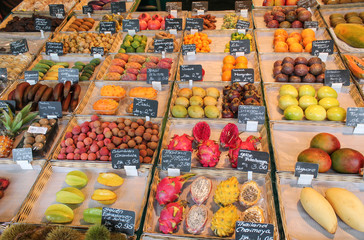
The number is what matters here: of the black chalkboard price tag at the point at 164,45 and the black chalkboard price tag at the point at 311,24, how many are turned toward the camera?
2

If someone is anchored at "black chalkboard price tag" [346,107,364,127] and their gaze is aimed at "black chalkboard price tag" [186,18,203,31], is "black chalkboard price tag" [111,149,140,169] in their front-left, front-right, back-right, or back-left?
front-left

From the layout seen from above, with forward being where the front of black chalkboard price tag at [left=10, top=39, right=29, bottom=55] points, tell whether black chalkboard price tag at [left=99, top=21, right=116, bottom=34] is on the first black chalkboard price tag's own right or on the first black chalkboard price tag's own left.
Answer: on the first black chalkboard price tag's own left

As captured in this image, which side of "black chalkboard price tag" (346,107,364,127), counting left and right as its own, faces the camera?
front

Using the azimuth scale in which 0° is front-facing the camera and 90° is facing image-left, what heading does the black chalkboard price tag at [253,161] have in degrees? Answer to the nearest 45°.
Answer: approximately 0°

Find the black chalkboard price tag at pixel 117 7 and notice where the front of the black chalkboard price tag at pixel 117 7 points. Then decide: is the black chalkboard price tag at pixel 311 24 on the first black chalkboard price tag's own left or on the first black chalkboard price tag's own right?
on the first black chalkboard price tag's own left

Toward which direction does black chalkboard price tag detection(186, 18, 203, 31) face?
toward the camera

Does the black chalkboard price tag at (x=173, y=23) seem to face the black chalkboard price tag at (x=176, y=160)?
yes

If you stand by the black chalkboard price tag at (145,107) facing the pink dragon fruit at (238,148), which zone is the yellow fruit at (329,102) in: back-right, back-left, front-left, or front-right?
front-left

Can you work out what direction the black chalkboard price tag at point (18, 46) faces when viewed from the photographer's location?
facing the viewer

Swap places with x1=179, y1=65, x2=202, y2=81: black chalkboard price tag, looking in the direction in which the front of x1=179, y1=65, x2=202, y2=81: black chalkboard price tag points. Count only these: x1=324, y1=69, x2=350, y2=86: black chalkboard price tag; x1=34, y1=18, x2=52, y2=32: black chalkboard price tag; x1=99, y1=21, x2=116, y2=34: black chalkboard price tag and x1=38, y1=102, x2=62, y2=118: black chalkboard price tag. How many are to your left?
1

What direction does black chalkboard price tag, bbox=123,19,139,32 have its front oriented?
toward the camera

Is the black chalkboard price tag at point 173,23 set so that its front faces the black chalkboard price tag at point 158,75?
yes
